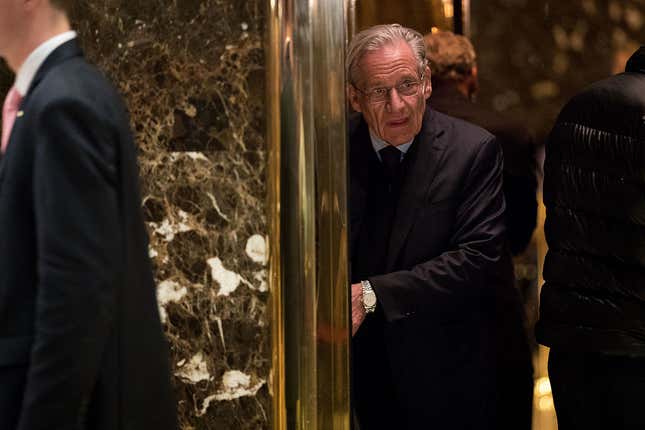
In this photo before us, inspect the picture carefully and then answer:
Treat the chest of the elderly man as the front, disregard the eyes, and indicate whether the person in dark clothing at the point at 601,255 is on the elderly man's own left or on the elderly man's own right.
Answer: on the elderly man's own left

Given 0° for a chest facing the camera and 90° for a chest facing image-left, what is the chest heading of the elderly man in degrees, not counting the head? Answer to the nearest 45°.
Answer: approximately 45°

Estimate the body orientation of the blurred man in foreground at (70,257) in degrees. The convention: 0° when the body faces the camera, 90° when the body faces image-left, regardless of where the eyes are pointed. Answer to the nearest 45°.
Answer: approximately 90°

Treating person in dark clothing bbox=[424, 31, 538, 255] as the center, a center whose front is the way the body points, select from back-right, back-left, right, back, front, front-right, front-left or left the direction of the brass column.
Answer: back-left

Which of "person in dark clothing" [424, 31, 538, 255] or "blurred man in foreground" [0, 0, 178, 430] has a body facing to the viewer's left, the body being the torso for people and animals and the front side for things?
the blurred man in foreground

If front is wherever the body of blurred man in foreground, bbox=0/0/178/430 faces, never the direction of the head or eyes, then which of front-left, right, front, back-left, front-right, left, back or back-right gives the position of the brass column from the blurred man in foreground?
back-right

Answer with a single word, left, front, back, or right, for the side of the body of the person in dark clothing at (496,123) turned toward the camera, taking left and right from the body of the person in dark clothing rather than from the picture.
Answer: back
